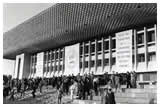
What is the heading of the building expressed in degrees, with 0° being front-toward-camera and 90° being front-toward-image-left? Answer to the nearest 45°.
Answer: approximately 45°

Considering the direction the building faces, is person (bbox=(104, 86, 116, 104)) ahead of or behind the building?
ahead
